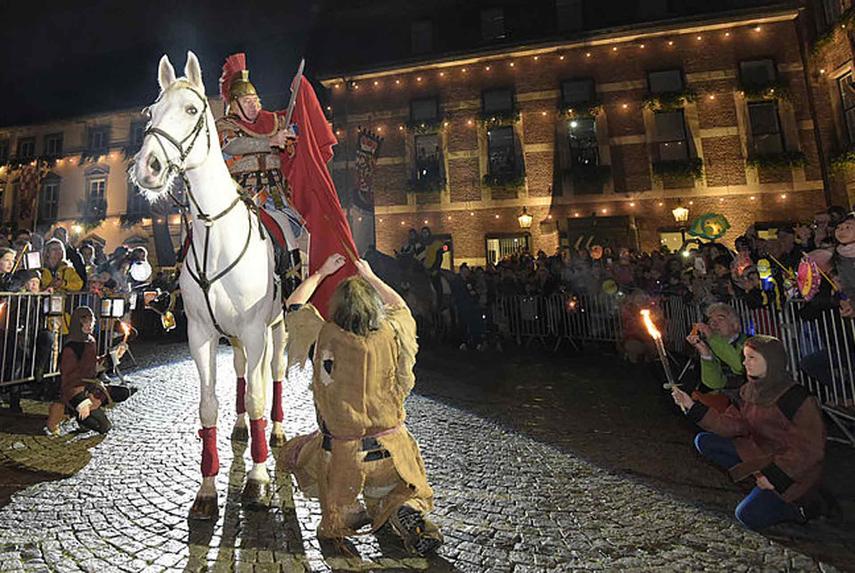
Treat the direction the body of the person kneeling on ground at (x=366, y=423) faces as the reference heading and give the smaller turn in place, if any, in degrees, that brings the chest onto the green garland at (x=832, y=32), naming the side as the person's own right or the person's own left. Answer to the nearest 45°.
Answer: approximately 45° to the person's own right

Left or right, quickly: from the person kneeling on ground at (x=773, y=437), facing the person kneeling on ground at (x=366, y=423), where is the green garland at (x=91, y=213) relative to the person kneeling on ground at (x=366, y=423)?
right

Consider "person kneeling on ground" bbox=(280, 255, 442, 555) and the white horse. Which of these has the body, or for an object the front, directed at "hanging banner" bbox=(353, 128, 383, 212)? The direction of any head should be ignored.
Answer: the person kneeling on ground

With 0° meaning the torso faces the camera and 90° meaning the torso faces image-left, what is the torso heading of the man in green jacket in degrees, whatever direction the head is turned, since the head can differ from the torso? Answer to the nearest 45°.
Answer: approximately 45°

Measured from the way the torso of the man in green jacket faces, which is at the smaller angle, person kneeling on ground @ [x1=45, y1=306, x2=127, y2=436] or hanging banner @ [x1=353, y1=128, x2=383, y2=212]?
the person kneeling on ground

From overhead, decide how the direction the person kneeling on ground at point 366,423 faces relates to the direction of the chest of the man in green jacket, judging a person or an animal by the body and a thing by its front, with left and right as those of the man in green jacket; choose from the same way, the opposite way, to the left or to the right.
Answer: to the right

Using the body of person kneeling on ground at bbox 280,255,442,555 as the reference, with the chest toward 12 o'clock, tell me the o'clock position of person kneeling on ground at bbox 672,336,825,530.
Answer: person kneeling on ground at bbox 672,336,825,530 is roughly at 3 o'clock from person kneeling on ground at bbox 280,255,442,555.

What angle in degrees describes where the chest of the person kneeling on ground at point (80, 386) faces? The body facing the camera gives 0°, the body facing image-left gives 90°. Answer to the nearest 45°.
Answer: approximately 315°

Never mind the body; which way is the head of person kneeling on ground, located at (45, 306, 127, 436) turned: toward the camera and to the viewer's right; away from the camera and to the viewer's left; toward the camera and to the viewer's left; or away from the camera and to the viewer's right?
toward the camera and to the viewer's right

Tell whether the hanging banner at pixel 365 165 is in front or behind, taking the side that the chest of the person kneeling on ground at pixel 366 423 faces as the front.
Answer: in front

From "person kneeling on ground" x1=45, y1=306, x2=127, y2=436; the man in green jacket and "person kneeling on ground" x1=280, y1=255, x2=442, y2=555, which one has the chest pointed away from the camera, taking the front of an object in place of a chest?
"person kneeling on ground" x1=280, y1=255, x2=442, y2=555

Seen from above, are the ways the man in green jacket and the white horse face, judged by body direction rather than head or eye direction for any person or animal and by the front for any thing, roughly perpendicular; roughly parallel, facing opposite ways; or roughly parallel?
roughly perpendicular

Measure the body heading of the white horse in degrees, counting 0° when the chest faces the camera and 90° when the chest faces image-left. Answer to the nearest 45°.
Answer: approximately 0°

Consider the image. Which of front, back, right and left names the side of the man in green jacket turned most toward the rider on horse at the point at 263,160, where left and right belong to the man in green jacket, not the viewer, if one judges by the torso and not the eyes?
front

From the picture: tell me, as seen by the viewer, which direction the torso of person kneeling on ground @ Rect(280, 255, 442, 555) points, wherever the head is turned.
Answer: away from the camera

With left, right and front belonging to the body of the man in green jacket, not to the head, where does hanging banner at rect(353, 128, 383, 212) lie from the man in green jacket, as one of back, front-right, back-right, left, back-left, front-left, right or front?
right

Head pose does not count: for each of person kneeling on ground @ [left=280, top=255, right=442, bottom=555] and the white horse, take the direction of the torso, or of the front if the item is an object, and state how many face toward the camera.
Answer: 1
